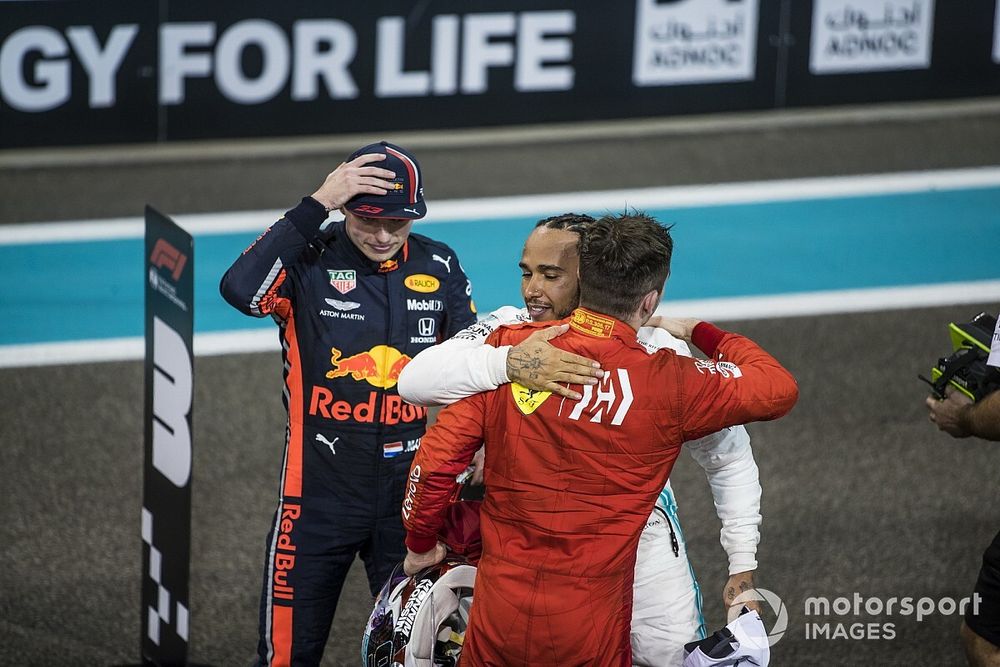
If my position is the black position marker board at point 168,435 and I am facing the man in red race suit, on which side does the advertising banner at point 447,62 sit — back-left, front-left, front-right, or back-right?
back-left

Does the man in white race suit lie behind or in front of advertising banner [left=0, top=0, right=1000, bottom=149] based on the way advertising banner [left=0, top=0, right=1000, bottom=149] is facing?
in front

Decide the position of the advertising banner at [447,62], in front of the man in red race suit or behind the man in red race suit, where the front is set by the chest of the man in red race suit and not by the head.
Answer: in front

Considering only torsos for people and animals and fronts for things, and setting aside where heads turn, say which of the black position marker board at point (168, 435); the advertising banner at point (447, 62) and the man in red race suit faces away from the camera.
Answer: the man in red race suit

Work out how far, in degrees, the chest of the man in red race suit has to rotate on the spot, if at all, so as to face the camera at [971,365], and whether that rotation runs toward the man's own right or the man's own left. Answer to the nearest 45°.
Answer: approximately 45° to the man's own right

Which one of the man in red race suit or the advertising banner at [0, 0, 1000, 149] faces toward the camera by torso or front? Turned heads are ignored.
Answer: the advertising banner

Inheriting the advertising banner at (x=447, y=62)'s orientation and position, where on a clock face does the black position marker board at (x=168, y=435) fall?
the black position marker board at (x=168, y=435) is roughly at 12 o'clock from the advertising banner at (x=447, y=62).

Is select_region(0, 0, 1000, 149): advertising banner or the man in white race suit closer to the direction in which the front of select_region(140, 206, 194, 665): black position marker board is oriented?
the man in white race suit

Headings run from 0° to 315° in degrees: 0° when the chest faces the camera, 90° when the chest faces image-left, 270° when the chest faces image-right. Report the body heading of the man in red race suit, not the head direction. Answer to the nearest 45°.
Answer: approximately 180°

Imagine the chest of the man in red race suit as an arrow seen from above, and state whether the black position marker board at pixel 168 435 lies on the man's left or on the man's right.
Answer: on the man's left

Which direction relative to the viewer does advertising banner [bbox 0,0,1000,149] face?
toward the camera

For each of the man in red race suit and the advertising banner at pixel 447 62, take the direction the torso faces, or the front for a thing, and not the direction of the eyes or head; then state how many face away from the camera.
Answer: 1

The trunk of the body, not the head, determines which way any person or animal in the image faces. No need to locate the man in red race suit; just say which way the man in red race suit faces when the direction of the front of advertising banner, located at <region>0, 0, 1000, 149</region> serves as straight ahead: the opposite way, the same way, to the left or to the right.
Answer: the opposite way

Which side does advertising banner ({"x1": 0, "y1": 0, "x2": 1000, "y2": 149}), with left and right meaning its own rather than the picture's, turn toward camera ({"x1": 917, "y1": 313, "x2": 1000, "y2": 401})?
front

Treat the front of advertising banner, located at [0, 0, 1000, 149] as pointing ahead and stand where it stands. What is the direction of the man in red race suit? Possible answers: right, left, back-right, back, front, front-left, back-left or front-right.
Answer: front
